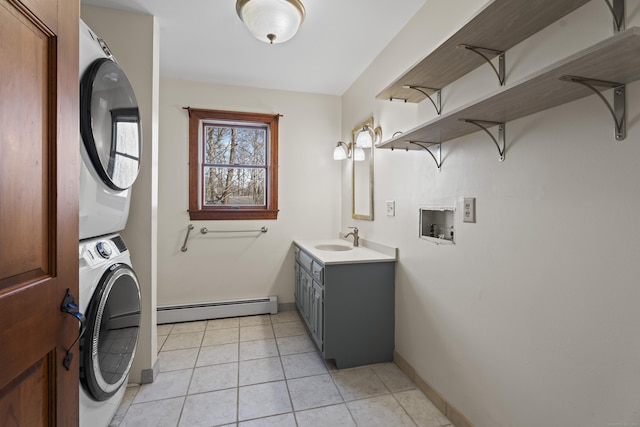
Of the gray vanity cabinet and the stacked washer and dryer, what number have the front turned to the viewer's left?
1

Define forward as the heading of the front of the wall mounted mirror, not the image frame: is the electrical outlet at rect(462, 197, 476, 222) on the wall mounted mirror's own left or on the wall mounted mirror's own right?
on the wall mounted mirror's own left

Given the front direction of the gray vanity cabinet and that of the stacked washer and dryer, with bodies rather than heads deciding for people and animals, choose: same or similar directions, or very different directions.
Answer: very different directions

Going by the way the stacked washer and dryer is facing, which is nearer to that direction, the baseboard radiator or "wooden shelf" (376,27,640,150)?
the wooden shelf

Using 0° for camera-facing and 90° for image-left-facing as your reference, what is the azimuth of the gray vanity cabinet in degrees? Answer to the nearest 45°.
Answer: approximately 90°

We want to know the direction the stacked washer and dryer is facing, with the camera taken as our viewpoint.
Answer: facing the viewer and to the right of the viewer

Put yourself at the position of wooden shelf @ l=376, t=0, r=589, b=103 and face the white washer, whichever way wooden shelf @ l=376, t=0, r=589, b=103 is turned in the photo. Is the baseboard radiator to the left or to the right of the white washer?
right

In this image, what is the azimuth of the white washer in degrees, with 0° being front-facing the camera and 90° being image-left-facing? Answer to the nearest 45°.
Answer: approximately 315°

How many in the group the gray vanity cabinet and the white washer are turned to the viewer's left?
1

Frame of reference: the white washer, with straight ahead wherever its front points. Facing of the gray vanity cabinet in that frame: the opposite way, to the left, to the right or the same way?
the opposite way

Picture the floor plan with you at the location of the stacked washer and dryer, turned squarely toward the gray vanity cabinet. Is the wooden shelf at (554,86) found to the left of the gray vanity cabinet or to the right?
right

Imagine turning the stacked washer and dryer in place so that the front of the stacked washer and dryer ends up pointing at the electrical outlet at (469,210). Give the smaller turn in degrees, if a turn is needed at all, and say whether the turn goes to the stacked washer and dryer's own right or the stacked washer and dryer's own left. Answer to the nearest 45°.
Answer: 0° — it already faces it

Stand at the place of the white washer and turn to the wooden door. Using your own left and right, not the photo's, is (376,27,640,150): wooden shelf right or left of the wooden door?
left

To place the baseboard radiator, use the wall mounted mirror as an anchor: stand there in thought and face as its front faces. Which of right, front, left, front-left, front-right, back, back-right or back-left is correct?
front-right

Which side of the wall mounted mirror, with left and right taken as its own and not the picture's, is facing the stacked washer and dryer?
front
